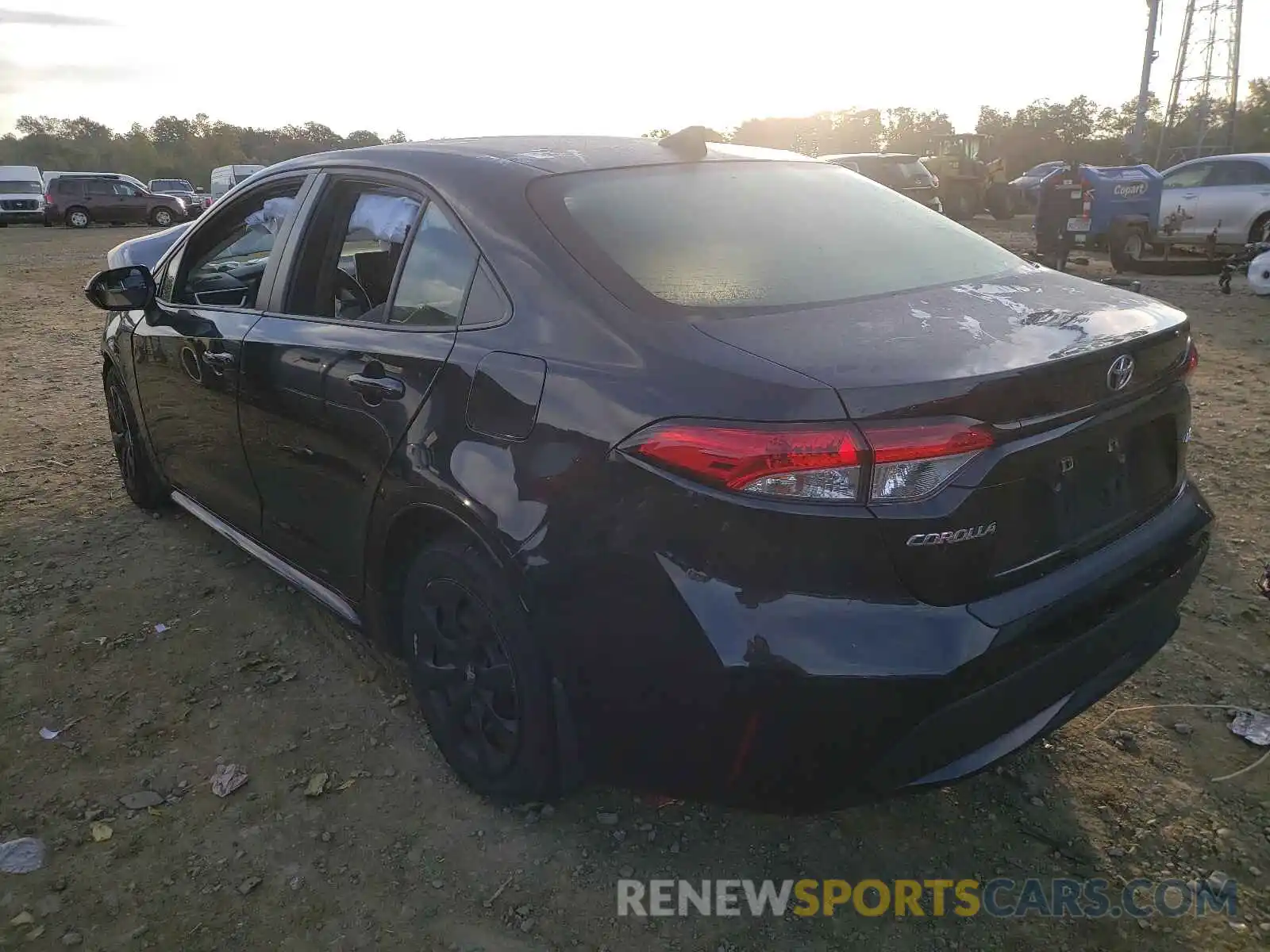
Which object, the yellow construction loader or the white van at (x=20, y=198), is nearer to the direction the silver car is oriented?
the white van

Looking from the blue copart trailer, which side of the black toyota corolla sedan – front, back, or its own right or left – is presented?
right

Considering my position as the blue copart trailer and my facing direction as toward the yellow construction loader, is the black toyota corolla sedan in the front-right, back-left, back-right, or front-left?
back-left

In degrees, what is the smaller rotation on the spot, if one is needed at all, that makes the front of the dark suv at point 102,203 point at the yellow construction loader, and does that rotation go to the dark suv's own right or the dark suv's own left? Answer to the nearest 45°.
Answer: approximately 45° to the dark suv's own right

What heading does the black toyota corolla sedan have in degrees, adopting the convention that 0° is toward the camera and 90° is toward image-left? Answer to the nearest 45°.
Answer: approximately 135°

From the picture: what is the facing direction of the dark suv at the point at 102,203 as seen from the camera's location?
facing to the right of the viewer

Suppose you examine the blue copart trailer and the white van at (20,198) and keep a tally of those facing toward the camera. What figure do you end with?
1

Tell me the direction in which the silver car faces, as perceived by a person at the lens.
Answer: facing to the left of the viewer

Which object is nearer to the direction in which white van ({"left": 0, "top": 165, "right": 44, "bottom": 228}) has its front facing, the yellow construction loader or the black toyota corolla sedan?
the black toyota corolla sedan

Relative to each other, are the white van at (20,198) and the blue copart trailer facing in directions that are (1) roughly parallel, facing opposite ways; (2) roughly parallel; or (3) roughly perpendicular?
roughly perpendicular

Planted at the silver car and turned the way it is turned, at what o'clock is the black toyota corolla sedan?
The black toyota corolla sedan is roughly at 9 o'clock from the silver car.

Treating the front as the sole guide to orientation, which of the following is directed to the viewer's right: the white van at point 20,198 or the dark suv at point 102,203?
the dark suv
